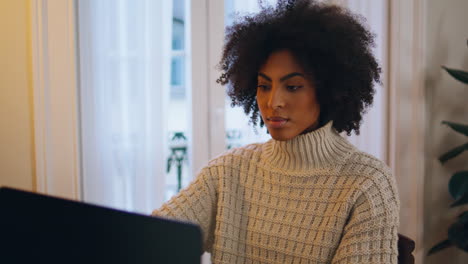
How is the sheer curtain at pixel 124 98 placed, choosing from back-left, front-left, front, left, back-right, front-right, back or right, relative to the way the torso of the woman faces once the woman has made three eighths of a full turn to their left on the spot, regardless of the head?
back-left

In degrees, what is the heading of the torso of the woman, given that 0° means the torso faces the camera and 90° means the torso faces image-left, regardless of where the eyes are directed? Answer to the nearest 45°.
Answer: approximately 45°

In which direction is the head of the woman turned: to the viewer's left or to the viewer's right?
to the viewer's left

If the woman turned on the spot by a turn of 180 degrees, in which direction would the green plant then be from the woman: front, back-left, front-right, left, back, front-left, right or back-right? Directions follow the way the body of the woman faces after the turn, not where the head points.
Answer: front
